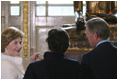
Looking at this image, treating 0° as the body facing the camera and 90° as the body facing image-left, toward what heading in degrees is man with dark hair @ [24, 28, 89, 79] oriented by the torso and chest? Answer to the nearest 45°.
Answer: approximately 180°

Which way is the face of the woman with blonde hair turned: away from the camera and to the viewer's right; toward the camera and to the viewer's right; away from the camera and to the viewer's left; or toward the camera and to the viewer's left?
toward the camera and to the viewer's right

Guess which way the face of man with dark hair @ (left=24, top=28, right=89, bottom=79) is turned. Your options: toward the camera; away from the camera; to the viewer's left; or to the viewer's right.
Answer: away from the camera

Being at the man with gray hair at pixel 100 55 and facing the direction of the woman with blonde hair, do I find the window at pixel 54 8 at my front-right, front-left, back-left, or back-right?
front-right

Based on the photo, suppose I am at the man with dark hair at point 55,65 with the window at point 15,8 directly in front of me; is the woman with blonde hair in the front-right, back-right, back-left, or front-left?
front-left

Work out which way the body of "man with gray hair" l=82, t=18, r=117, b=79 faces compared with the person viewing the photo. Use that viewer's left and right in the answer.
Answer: facing away from the viewer and to the left of the viewer

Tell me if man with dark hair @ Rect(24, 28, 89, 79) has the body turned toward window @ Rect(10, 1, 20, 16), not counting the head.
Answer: yes

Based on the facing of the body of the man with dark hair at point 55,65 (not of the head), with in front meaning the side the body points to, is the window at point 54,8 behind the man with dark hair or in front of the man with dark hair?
in front

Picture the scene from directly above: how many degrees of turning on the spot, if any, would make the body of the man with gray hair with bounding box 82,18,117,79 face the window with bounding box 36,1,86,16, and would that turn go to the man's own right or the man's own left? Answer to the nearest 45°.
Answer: approximately 45° to the man's own right
